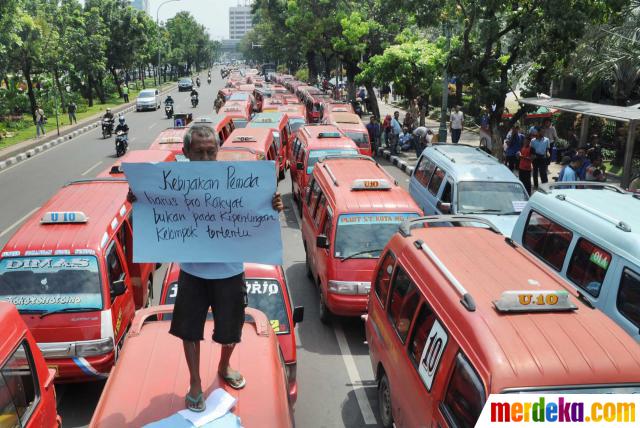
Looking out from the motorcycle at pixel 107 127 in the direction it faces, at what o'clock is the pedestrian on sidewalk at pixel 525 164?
The pedestrian on sidewalk is roughly at 11 o'clock from the motorcycle.

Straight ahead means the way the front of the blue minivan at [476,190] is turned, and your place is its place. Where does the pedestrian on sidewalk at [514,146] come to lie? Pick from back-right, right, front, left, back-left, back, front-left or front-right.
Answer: back-left

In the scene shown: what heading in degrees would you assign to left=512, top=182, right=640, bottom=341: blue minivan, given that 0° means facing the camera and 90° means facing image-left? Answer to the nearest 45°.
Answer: approximately 315°

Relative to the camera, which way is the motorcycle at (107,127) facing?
toward the camera

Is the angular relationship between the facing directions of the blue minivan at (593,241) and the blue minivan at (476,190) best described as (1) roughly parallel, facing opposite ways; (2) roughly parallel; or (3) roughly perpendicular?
roughly parallel

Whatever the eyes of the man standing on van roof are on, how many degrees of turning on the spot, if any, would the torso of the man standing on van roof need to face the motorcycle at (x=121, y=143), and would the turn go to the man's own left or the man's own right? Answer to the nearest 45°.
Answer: approximately 180°

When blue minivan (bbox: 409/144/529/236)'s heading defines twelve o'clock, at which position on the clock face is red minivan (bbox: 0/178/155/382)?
The red minivan is roughly at 3 o'clock from the blue minivan.

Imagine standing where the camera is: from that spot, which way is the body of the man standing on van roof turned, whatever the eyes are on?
toward the camera

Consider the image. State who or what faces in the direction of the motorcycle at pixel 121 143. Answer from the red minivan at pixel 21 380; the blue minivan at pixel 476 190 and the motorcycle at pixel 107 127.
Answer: the motorcycle at pixel 107 127

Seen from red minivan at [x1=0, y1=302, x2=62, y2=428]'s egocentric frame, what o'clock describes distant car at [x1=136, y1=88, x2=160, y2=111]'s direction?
The distant car is roughly at 5 o'clock from the red minivan.

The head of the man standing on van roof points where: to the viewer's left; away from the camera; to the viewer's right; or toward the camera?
toward the camera

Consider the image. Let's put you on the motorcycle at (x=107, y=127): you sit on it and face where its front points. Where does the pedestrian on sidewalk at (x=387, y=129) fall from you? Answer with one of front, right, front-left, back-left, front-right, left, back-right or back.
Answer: front-left
